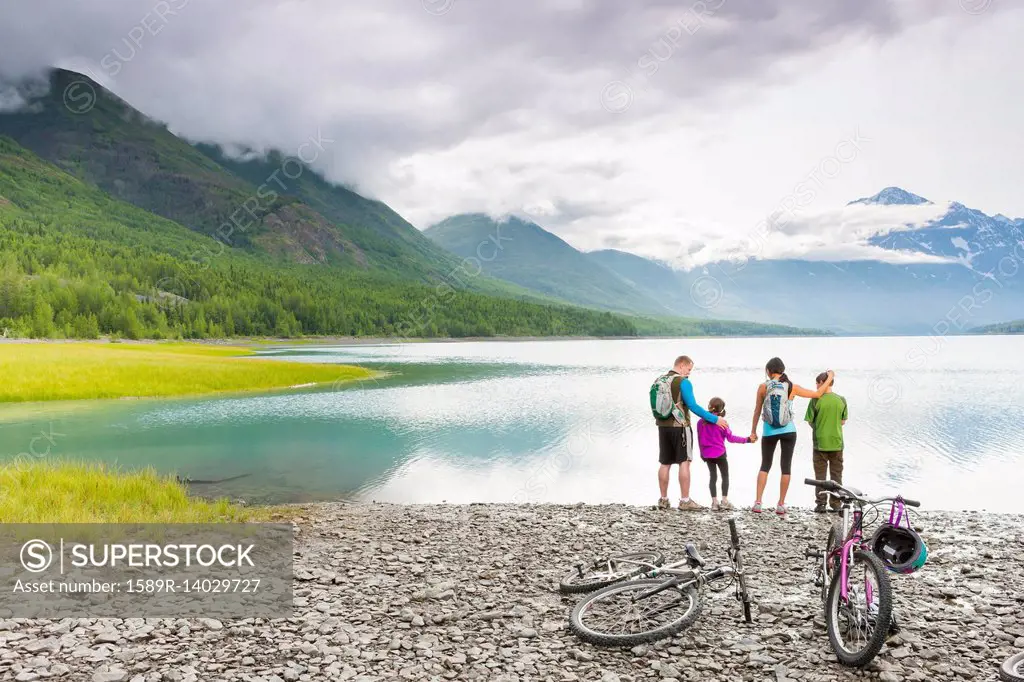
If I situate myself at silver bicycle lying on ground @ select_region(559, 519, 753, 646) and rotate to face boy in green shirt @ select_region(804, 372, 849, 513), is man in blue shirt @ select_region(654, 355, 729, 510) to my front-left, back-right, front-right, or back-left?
front-left

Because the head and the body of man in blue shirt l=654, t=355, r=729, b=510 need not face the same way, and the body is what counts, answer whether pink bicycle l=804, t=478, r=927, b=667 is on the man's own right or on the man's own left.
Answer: on the man's own right

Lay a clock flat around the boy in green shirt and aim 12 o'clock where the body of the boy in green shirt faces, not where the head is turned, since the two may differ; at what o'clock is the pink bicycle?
The pink bicycle is roughly at 6 o'clock from the boy in green shirt.

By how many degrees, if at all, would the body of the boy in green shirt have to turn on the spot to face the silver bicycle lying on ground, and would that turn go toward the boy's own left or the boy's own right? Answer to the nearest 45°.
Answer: approximately 180°

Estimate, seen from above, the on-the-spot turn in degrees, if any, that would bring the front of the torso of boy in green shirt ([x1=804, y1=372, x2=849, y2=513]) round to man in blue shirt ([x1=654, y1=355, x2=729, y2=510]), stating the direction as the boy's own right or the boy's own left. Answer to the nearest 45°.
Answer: approximately 135° to the boy's own left

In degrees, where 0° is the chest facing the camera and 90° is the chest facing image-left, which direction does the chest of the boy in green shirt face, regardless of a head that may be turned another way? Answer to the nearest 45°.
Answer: approximately 180°

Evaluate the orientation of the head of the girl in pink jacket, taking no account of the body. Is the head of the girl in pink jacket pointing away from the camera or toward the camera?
away from the camera

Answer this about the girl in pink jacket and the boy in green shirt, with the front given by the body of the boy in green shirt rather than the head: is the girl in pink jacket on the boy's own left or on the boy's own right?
on the boy's own left

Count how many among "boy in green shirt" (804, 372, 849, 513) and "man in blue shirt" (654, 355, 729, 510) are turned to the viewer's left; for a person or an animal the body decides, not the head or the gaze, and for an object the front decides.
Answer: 0

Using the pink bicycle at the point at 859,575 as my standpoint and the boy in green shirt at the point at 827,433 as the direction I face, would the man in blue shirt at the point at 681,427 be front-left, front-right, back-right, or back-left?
front-left

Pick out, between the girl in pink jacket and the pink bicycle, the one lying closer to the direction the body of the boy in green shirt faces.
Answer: the girl in pink jacket

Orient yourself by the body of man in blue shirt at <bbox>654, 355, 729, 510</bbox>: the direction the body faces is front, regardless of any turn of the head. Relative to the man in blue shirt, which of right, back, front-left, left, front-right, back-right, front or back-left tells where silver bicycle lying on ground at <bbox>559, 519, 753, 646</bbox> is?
back-right

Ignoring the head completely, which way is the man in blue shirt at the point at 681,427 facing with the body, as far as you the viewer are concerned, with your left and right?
facing away from the viewer and to the right of the viewer
